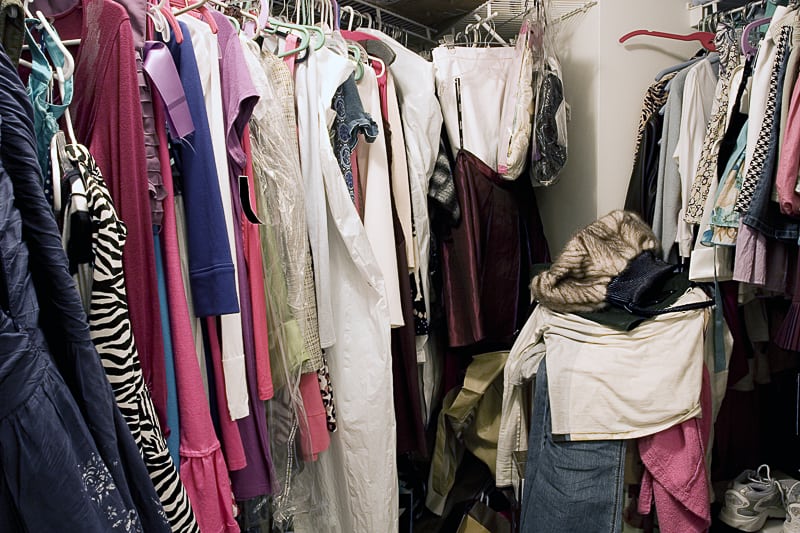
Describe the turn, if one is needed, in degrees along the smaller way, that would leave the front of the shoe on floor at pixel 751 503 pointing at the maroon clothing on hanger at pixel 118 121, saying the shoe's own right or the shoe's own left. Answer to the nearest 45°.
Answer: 0° — it already faces it

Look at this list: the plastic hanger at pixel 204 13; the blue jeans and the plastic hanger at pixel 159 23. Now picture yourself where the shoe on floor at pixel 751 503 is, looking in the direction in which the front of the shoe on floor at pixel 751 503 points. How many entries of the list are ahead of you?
3
